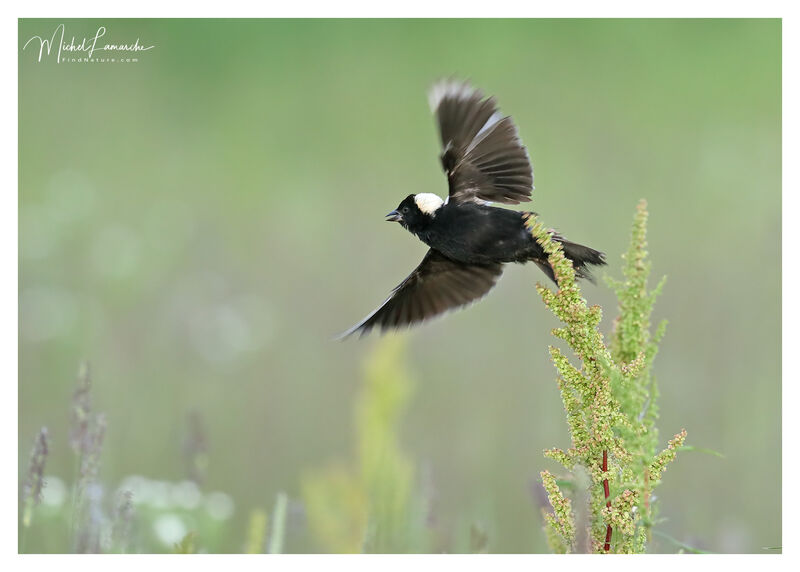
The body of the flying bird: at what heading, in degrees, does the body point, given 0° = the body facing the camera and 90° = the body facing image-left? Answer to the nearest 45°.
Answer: approximately 90°

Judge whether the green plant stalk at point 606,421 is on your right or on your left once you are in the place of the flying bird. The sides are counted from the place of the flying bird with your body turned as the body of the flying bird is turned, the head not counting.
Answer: on your left
